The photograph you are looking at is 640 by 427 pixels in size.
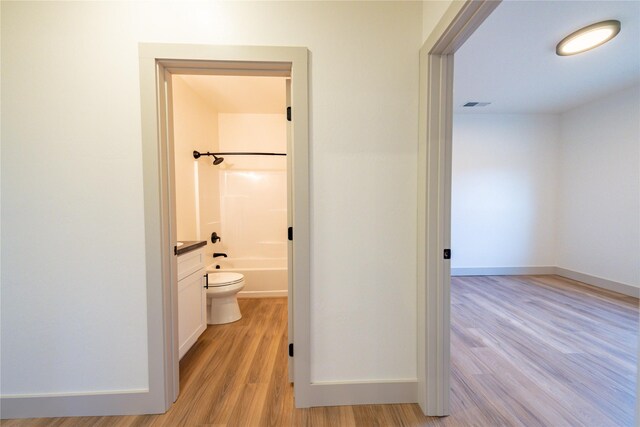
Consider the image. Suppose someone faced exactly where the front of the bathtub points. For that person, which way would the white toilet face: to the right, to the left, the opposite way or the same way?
to the left

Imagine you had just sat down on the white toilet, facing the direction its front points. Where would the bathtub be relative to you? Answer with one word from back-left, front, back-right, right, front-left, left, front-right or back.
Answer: front-left

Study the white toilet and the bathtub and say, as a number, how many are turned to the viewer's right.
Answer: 1

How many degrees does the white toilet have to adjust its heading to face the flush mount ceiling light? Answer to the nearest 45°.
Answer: approximately 45° to its right

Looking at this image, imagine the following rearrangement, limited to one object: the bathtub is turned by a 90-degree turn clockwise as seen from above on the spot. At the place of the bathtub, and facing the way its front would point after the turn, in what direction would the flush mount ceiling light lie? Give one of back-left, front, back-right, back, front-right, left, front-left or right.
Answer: back-left

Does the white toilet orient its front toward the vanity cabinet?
no

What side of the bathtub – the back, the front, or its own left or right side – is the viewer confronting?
front

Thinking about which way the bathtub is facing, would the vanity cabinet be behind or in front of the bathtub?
in front

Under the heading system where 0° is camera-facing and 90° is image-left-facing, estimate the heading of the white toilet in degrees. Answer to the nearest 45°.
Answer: approximately 270°
